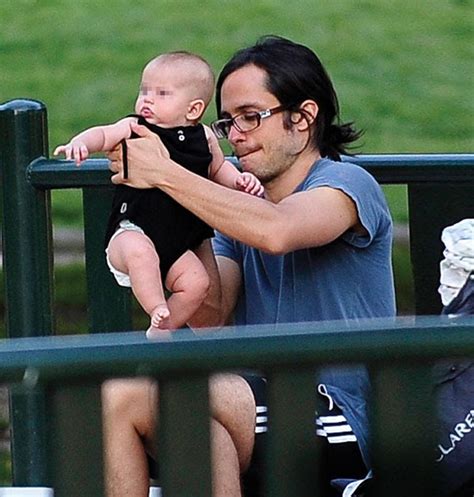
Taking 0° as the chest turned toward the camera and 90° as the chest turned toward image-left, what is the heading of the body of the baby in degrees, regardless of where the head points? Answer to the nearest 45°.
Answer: approximately 45°

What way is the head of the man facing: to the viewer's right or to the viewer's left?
to the viewer's left
